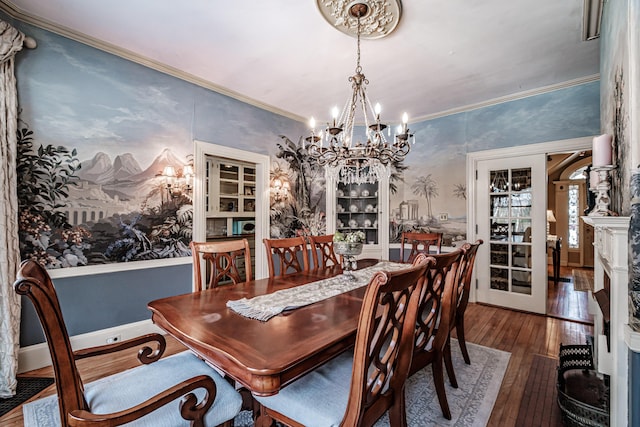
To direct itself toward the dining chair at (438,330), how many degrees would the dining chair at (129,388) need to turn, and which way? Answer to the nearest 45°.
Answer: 0° — it already faces it

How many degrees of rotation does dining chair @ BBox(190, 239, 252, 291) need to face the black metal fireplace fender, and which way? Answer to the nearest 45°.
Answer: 0° — it already faces it

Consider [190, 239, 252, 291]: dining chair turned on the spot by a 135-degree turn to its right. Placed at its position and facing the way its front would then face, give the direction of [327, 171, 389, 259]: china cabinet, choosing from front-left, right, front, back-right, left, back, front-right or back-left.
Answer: back-right

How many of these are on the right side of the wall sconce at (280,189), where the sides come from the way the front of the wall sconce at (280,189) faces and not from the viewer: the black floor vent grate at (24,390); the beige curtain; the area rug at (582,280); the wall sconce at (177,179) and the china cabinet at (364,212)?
3

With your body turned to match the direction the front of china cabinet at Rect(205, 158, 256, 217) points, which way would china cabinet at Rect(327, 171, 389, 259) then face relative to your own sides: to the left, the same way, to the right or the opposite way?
to the right

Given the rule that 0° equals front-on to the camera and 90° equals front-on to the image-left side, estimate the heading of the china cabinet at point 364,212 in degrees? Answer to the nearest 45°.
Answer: approximately 0°

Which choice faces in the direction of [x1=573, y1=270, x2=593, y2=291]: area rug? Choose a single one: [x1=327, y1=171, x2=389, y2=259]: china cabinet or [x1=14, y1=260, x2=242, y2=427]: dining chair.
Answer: the dining chair

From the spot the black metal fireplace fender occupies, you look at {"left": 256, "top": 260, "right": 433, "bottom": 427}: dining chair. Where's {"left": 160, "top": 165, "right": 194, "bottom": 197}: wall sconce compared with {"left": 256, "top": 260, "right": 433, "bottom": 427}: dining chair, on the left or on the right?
right

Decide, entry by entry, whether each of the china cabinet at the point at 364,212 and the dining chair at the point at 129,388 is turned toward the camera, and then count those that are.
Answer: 1

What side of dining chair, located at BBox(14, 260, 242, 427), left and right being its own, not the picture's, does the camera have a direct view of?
right
